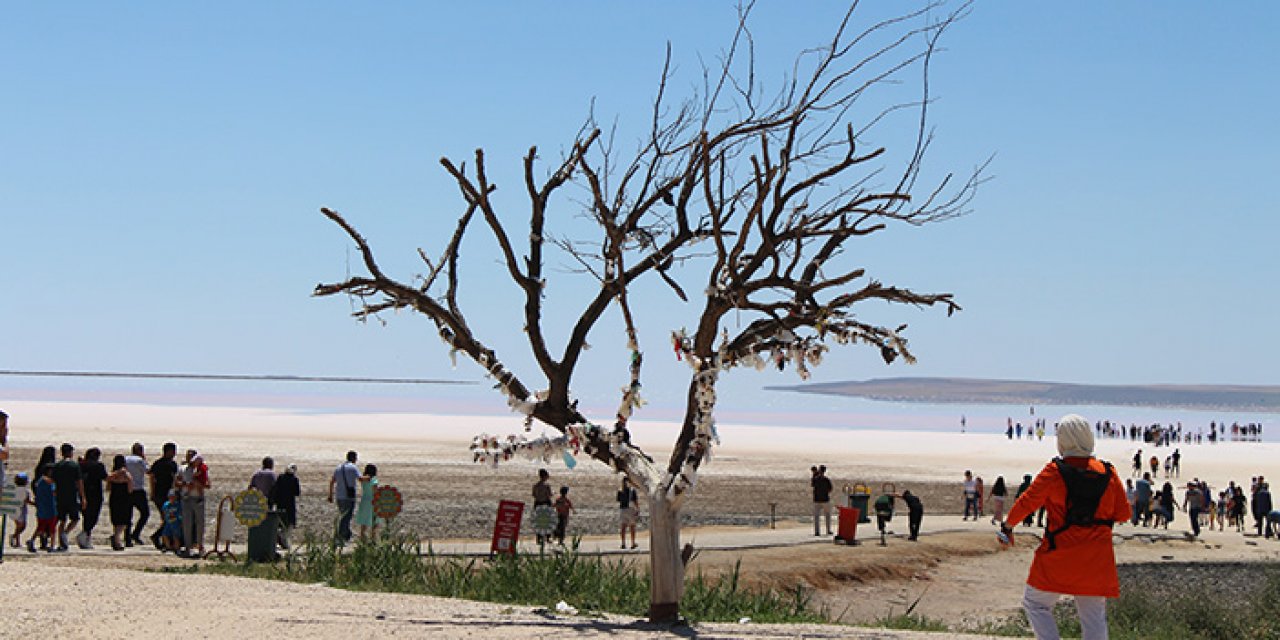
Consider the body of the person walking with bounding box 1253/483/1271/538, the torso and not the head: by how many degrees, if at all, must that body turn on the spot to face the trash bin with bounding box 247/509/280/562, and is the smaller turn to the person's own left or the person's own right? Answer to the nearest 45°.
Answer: approximately 135° to the person's own left

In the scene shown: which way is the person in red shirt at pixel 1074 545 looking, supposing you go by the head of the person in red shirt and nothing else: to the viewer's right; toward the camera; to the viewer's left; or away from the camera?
away from the camera

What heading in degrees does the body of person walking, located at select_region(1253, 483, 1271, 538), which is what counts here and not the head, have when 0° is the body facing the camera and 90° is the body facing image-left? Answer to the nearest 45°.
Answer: approximately 180°

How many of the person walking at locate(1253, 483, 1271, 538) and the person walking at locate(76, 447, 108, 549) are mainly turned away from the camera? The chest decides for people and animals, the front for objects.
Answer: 2
